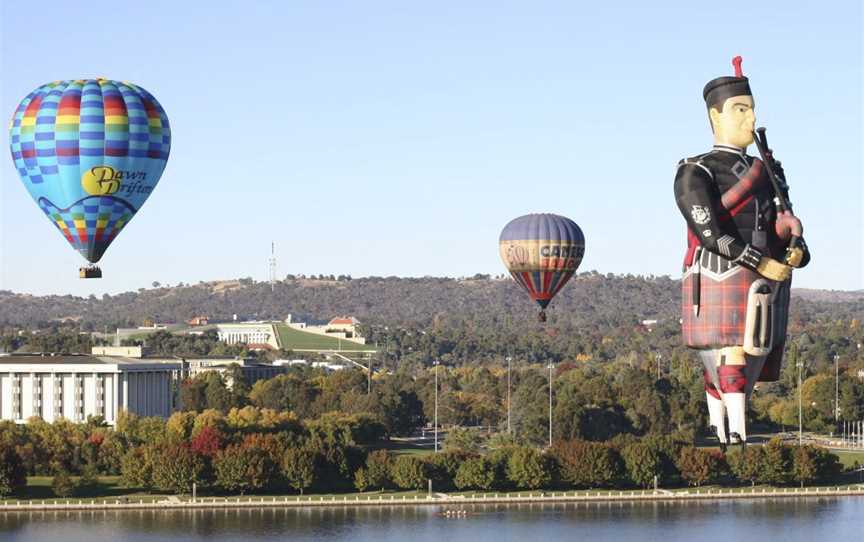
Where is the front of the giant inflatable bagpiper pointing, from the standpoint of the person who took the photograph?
facing the viewer and to the right of the viewer
